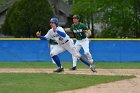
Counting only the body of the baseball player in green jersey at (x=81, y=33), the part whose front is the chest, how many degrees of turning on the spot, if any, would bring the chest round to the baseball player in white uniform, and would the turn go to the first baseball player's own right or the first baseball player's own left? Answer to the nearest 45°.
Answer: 0° — they already face them

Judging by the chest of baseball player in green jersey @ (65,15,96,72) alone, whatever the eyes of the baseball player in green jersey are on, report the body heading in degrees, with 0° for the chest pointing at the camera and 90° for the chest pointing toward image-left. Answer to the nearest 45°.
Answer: approximately 45°
